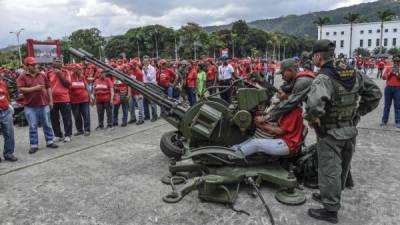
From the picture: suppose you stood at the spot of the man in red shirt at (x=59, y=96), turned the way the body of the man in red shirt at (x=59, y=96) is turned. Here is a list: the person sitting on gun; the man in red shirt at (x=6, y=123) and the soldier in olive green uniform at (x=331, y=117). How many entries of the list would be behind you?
0

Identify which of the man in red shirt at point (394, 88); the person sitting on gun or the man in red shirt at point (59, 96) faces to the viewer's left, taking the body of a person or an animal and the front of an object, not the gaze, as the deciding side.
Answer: the person sitting on gun

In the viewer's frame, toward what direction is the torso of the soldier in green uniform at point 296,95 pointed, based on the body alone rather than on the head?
to the viewer's left

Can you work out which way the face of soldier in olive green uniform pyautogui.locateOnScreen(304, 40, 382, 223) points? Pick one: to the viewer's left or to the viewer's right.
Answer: to the viewer's left

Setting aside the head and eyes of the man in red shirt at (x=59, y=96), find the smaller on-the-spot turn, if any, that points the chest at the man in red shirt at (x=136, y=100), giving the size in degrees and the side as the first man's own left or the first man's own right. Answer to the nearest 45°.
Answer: approximately 135° to the first man's own left

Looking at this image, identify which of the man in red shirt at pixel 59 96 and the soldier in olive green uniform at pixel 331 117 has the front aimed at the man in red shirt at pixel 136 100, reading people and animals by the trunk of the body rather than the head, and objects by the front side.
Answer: the soldier in olive green uniform

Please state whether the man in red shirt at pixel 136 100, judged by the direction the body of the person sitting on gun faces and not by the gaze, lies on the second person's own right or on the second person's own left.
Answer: on the second person's own right

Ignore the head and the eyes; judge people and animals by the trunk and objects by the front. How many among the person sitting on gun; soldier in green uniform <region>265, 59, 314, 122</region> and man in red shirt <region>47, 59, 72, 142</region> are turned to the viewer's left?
2

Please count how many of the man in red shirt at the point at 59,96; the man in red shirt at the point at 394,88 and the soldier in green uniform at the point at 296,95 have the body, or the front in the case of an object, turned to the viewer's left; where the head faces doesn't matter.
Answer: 1

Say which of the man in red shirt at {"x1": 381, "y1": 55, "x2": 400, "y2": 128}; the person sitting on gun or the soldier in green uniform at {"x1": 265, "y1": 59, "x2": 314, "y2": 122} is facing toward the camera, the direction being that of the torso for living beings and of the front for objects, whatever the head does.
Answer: the man in red shirt

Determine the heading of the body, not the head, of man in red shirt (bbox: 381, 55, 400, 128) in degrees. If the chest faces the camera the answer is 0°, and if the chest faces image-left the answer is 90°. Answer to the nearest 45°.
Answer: approximately 0°

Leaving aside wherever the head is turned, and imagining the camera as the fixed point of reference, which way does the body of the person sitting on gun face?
to the viewer's left

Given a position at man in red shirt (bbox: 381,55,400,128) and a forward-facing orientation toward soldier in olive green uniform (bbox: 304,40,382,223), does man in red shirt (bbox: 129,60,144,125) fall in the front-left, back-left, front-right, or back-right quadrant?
front-right

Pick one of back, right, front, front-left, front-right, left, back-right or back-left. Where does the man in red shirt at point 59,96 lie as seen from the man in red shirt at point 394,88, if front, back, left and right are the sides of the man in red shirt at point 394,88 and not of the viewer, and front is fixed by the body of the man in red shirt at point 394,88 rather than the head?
front-right

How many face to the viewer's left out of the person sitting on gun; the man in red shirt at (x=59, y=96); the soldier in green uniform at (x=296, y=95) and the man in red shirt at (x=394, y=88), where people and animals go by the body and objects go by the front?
2

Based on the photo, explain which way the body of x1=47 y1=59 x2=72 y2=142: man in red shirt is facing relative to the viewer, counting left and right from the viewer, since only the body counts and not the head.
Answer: facing the viewer
